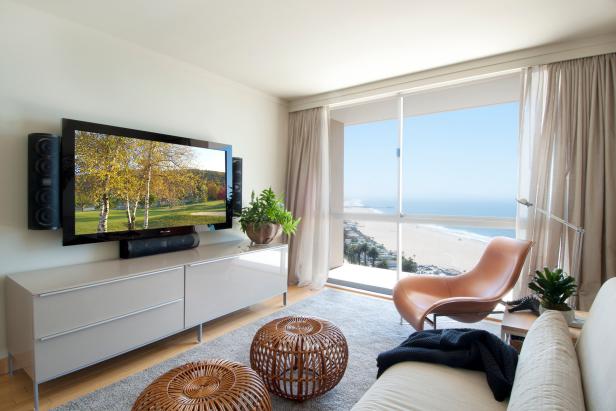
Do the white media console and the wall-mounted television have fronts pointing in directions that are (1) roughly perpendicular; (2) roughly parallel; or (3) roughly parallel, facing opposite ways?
roughly parallel

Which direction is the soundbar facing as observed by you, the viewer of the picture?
facing the viewer and to the right of the viewer

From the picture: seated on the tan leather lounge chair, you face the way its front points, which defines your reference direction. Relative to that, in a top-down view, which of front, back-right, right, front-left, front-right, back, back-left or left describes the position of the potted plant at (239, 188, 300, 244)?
front-right

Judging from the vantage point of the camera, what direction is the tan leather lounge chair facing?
facing the viewer and to the left of the viewer

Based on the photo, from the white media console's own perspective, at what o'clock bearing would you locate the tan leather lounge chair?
The tan leather lounge chair is roughly at 11 o'clock from the white media console.

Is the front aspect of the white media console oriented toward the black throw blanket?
yes

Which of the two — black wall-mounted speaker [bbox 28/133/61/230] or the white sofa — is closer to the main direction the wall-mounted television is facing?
the white sofa

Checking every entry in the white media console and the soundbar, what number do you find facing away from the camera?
0

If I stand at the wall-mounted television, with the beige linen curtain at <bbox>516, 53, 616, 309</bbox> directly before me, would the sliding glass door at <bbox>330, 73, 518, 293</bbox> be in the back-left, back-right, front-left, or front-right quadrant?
front-left

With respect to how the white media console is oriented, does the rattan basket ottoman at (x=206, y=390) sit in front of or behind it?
in front

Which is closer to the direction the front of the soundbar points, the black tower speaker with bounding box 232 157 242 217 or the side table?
the side table

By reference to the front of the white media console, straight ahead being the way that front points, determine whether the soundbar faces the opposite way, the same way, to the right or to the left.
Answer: the same way

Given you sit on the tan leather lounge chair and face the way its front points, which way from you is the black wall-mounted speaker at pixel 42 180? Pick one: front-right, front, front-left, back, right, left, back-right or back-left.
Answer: front

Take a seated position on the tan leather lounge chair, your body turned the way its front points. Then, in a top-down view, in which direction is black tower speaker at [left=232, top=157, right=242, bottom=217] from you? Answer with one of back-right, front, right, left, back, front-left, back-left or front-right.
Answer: front-right

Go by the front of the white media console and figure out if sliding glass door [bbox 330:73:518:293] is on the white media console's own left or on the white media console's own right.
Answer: on the white media console's own left
